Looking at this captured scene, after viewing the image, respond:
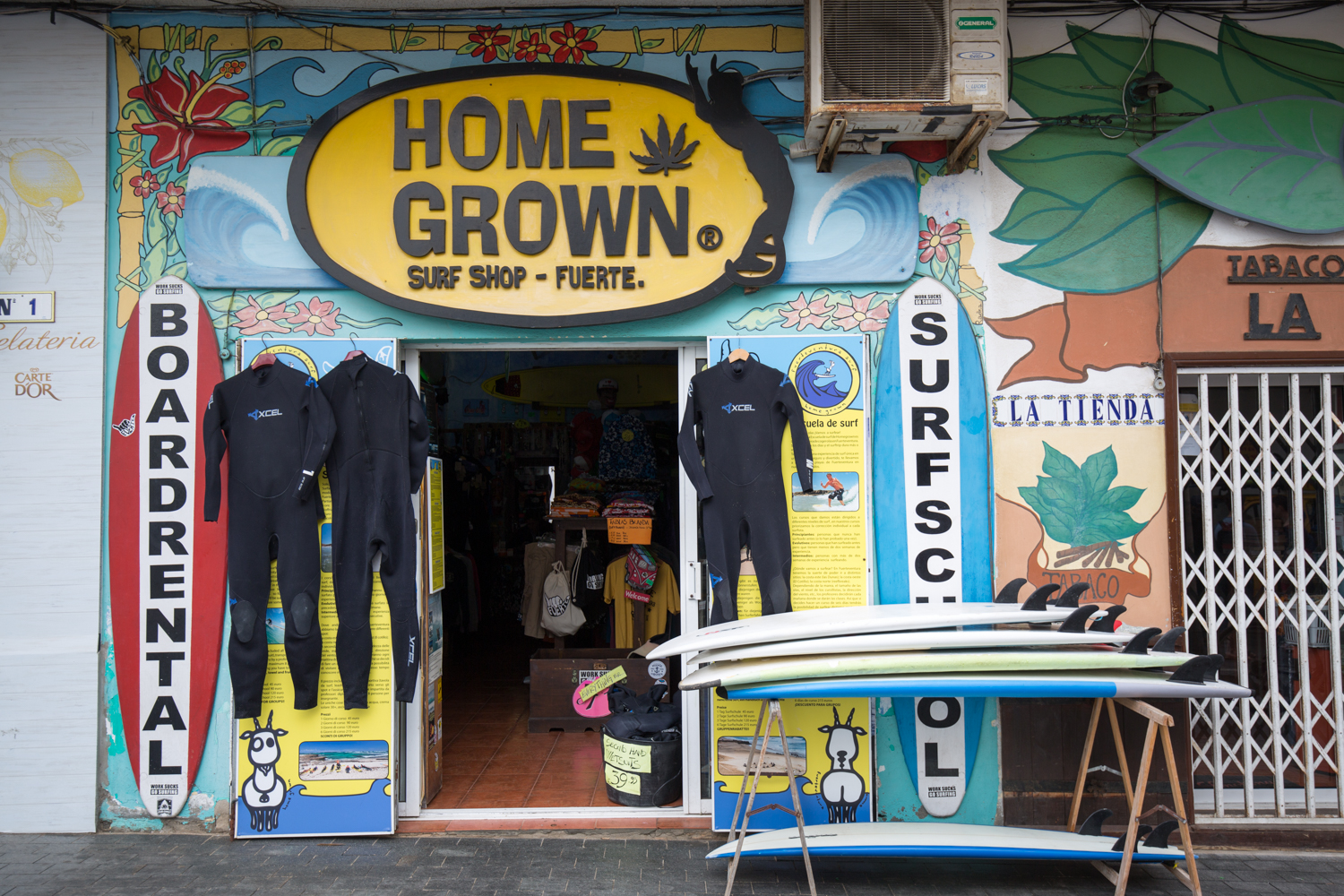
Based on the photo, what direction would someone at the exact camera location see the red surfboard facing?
facing the viewer

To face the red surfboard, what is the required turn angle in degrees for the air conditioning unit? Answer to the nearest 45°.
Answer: approximately 90° to its right

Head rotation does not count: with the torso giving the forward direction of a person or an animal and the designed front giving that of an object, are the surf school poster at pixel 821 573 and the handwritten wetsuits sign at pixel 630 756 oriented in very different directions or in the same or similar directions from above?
same or similar directions

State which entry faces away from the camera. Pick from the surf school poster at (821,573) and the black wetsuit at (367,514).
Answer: the black wetsuit

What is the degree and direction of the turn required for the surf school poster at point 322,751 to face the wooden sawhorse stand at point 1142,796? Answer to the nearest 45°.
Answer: approximately 45° to its left

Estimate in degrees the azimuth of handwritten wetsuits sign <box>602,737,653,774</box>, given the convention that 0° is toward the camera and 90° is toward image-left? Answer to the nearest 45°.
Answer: approximately 0°

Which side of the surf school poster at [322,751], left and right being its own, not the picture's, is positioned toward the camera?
front

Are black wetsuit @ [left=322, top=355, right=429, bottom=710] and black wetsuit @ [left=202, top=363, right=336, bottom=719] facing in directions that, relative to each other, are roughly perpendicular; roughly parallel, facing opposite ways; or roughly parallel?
roughly parallel, facing opposite ways

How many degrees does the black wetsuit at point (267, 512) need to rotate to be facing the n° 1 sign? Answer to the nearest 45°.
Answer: approximately 135° to its right

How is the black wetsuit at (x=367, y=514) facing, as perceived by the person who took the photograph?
facing away from the viewer

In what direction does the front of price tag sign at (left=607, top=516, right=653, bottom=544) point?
toward the camera

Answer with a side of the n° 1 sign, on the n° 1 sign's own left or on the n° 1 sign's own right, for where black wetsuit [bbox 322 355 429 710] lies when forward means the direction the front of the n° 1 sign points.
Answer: on the n° 1 sign's own left
